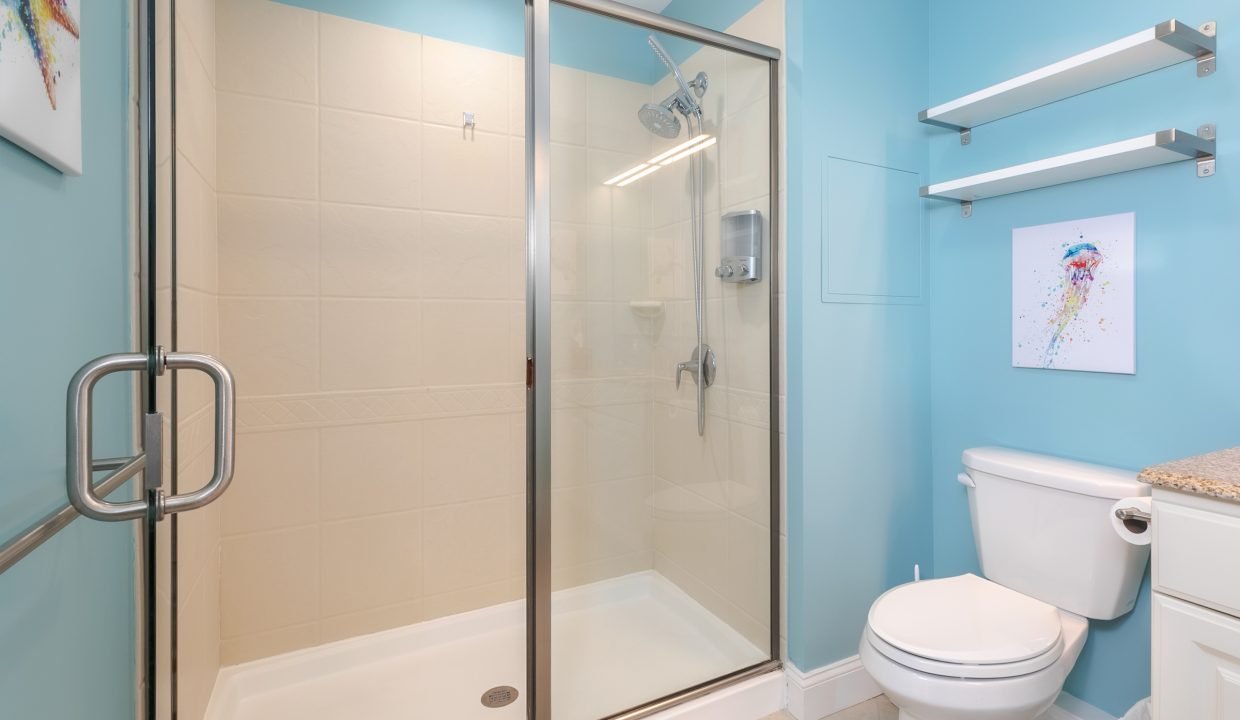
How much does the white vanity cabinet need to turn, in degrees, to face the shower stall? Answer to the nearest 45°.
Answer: approximately 45° to its right

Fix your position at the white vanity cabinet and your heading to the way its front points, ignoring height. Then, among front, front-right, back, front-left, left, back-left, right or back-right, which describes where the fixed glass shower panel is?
front-right

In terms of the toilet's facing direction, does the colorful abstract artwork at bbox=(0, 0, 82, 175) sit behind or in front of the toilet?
in front

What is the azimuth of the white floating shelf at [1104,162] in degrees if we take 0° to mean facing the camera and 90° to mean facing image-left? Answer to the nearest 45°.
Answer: approximately 45°

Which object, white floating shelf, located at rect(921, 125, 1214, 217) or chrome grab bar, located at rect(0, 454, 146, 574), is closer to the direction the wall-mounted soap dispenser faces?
the chrome grab bar

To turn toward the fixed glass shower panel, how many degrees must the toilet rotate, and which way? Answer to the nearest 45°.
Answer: approximately 45° to its right

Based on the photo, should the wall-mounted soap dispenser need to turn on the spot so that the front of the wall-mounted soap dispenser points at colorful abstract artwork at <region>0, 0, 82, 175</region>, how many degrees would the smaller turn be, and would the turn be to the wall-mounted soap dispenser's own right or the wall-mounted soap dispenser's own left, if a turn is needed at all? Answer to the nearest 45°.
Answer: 0° — it already faces it

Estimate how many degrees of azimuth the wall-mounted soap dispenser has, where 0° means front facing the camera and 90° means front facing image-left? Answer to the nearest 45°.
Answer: approximately 45°

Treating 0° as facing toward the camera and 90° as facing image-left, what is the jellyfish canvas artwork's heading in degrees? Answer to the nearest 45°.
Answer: approximately 45°
